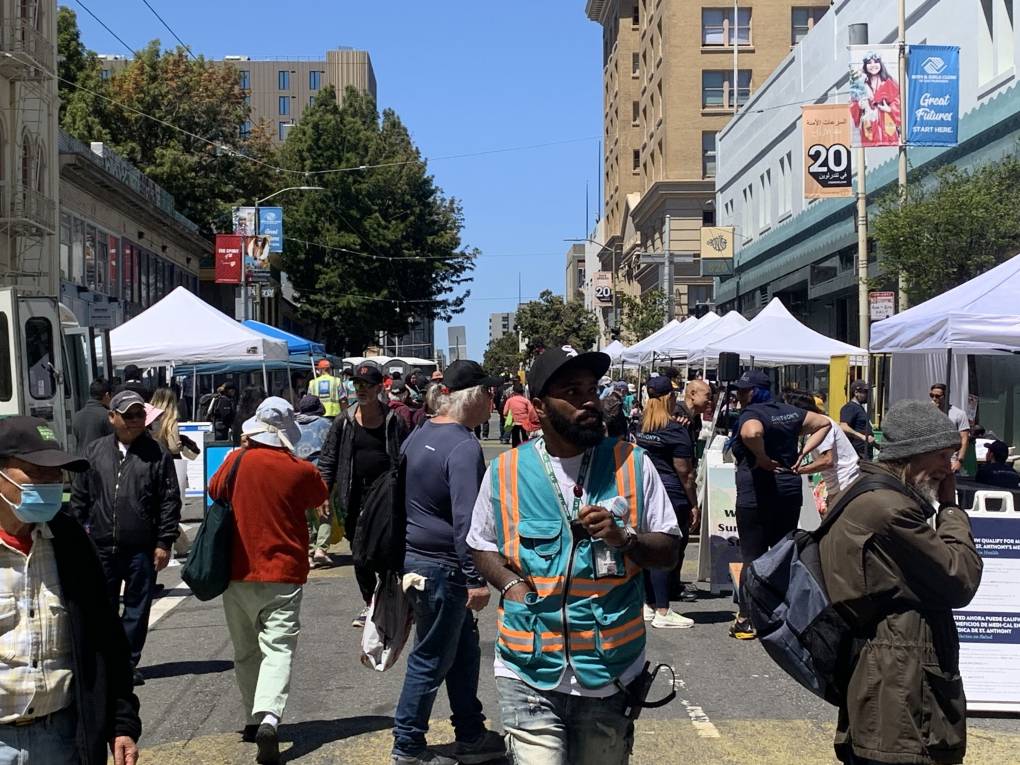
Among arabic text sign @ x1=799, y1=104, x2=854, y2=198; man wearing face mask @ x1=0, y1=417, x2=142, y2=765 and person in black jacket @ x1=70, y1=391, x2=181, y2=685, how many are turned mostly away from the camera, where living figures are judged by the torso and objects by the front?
0

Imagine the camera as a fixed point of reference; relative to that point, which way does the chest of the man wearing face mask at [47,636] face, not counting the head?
toward the camera

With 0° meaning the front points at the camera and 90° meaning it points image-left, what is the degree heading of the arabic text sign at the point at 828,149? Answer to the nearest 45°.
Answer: approximately 0°

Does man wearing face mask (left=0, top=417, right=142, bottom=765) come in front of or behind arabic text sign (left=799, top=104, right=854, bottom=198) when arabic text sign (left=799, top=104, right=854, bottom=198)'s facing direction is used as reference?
in front

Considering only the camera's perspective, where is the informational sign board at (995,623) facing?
facing the viewer

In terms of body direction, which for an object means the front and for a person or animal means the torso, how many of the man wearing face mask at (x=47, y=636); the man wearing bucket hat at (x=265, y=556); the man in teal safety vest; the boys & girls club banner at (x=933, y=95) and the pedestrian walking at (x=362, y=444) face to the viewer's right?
0

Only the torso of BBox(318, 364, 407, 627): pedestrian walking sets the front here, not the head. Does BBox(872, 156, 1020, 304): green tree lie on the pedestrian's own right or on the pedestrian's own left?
on the pedestrian's own left

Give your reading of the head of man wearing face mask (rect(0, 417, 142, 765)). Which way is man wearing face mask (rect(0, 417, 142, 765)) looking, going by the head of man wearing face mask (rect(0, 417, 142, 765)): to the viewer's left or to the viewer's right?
to the viewer's right

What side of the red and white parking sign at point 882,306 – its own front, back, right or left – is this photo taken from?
front

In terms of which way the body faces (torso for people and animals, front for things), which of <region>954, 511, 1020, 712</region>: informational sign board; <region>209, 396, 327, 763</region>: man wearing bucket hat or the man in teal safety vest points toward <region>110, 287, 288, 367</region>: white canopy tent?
the man wearing bucket hat

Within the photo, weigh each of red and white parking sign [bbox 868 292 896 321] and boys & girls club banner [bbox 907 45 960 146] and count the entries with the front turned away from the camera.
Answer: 0

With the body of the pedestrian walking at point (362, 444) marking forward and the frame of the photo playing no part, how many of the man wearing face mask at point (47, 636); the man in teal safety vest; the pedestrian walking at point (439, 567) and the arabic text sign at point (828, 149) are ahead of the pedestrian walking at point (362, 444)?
3

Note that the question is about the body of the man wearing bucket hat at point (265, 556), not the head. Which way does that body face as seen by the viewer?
away from the camera

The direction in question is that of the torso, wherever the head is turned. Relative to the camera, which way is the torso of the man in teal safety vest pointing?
toward the camera
